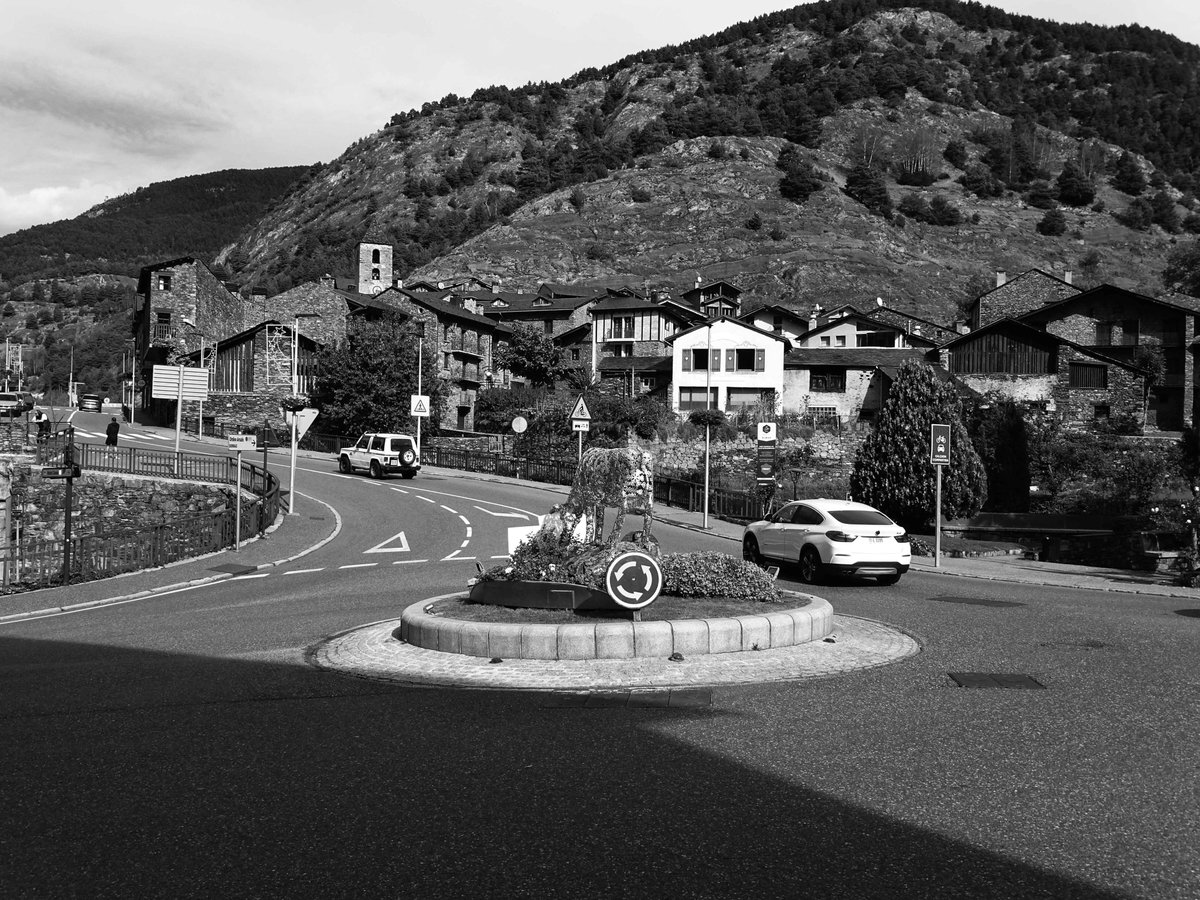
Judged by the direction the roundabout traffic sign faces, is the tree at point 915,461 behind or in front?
behind

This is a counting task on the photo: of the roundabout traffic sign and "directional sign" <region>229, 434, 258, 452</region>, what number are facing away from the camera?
0

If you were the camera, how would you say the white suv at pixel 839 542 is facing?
facing away from the viewer and to the left of the viewer

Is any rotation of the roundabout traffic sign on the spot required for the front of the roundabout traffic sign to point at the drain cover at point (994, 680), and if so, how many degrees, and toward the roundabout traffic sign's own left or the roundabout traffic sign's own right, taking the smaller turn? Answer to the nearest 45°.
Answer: approximately 45° to the roundabout traffic sign's own left

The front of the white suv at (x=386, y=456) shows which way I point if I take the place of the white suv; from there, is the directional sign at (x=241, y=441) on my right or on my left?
on my left

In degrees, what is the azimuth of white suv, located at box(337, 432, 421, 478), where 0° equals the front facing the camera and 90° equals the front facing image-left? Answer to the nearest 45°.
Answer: approximately 135°

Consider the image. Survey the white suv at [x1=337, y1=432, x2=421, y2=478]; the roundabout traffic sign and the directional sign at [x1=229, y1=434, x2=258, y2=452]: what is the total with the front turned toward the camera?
2

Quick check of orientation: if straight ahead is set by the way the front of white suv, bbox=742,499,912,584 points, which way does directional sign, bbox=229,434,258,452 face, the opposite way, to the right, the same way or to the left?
the opposite way
